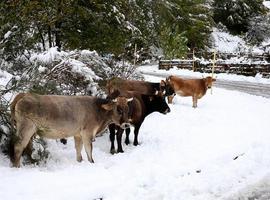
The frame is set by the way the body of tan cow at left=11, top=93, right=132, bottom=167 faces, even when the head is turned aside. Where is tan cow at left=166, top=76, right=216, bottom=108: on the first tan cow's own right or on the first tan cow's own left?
on the first tan cow's own left

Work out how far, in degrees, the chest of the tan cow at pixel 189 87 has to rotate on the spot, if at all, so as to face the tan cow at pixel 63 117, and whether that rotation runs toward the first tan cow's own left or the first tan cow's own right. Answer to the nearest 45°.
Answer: approximately 90° to the first tan cow's own right

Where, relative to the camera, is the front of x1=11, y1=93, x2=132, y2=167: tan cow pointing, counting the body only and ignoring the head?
to the viewer's right

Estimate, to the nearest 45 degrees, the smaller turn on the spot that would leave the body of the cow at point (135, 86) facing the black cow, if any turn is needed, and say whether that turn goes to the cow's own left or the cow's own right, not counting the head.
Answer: approximately 90° to the cow's own right

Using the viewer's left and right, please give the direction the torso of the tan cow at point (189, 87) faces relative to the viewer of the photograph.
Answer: facing to the right of the viewer

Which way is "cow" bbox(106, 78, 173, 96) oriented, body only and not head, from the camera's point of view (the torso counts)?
to the viewer's right

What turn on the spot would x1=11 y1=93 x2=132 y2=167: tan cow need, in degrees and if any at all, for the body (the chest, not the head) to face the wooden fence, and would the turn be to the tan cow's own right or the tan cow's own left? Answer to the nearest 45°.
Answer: approximately 45° to the tan cow's own left

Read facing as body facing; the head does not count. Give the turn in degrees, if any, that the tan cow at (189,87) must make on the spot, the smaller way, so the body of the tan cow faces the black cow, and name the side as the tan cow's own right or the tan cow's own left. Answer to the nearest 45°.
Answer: approximately 90° to the tan cow's own right

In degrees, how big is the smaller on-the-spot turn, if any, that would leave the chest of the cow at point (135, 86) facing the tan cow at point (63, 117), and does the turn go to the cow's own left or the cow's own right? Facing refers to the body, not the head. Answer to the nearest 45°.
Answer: approximately 90° to the cow's own right
